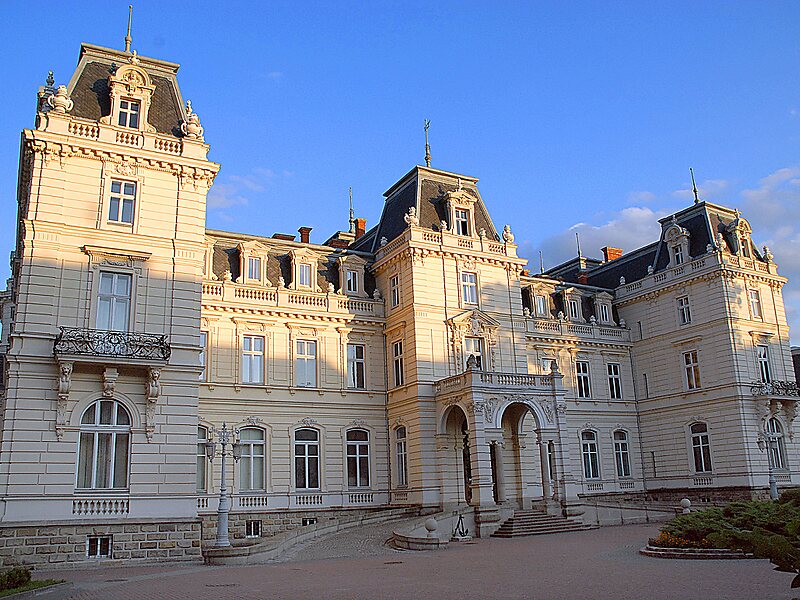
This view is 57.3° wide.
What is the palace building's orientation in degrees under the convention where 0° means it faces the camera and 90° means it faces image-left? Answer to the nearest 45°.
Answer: approximately 315°

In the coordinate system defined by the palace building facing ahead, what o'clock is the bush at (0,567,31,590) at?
The bush is roughly at 2 o'clock from the palace building.
